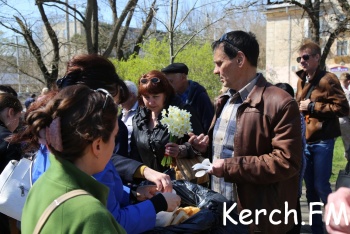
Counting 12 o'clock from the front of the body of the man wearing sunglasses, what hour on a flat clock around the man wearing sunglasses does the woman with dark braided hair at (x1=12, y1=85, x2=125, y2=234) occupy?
The woman with dark braided hair is roughly at 11 o'clock from the man wearing sunglasses.

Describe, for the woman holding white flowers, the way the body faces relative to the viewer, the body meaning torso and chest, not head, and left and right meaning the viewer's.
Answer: facing the viewer

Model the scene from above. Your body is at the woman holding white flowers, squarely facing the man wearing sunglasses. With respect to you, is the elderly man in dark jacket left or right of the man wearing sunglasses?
left

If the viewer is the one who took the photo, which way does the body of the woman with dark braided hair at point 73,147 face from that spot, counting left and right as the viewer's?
facing away from the viewer and to the right of the viewer

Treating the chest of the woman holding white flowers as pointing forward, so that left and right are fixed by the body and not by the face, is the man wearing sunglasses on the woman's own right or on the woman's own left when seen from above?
on the woman's own left

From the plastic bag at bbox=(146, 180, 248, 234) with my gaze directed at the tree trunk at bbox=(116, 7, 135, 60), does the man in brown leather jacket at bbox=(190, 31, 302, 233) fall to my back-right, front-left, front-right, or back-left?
front-right

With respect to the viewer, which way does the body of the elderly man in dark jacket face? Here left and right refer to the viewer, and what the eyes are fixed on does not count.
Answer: facing to the left of the viewer

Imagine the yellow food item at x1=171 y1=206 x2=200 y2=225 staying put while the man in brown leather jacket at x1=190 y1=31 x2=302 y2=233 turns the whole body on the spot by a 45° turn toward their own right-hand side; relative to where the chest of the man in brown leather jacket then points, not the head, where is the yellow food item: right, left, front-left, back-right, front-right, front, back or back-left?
front-left

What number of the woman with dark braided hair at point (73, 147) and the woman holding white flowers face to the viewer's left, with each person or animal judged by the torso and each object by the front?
0

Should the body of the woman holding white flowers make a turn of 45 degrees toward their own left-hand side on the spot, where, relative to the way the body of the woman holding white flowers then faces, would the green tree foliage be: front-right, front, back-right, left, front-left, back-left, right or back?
back-left

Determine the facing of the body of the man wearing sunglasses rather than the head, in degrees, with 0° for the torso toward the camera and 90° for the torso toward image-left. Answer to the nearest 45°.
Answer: approximately 45°

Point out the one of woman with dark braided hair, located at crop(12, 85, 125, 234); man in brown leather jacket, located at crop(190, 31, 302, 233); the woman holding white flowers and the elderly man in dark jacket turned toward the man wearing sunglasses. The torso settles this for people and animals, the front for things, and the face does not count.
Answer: the woman with dark braided hair

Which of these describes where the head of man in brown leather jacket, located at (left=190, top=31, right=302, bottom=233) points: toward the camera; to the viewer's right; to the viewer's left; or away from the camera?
to the viewer's left

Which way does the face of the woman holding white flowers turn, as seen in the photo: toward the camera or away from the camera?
toward the camera
